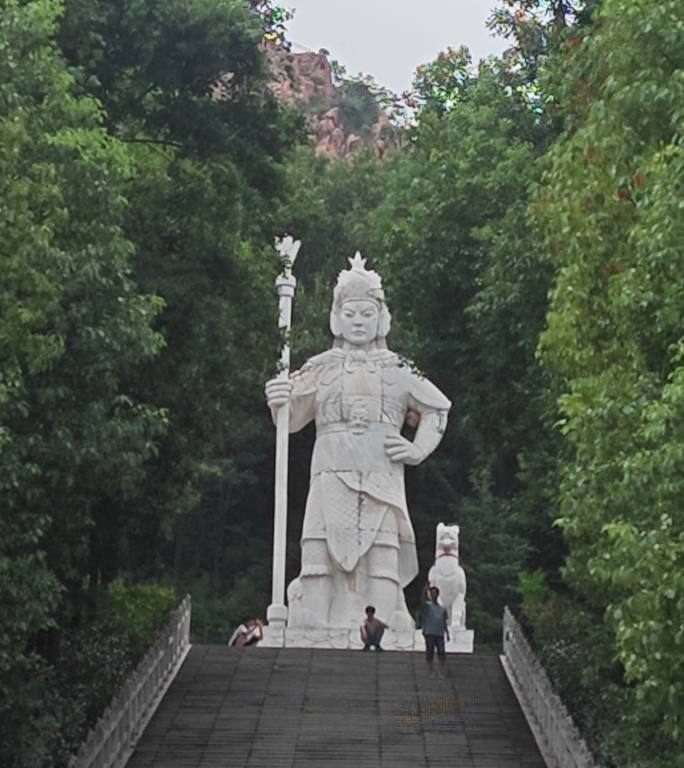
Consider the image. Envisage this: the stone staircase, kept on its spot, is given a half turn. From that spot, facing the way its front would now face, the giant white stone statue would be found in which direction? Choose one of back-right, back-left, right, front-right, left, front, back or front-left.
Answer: front

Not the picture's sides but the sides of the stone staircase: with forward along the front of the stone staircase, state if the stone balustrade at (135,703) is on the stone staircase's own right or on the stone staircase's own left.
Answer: on the stone staircase's own right

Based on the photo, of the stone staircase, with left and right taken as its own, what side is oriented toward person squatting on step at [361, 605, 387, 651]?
back
